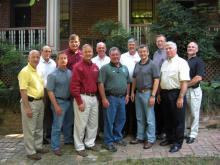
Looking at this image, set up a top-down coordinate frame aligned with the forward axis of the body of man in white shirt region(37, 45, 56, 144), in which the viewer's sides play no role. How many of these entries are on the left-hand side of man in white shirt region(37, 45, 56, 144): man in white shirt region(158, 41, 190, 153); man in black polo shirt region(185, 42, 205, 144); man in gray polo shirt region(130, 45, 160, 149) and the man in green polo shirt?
4

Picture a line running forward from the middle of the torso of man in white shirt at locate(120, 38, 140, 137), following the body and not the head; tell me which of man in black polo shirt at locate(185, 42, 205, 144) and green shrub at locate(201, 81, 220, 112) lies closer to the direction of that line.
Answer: the man in black polo shirt

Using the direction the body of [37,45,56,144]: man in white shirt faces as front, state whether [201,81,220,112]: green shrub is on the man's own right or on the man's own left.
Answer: on the man's own left

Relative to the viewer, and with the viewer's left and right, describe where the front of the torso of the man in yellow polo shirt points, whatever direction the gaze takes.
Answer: facing the viewer and to the right of the viewer

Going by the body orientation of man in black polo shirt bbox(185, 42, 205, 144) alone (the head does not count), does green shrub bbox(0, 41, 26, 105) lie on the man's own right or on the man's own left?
on the man's own right

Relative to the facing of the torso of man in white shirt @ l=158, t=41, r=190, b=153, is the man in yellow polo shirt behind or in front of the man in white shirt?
in front

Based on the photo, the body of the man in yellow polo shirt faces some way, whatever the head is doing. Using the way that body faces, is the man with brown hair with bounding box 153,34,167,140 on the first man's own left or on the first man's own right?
on the first man's own left

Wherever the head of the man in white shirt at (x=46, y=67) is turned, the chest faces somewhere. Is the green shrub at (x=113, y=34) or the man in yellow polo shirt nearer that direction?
the man in yellow polo shirt

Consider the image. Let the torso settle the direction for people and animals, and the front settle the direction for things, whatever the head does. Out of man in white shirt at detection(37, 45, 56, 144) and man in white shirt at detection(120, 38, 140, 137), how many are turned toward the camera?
2

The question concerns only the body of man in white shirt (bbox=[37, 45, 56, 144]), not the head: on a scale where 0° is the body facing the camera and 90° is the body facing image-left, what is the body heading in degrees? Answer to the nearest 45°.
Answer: approximately 0°
